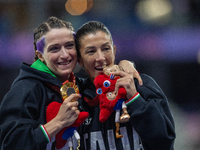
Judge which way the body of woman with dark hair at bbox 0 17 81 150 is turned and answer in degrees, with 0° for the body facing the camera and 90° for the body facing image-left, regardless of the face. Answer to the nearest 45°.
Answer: approximately 315°

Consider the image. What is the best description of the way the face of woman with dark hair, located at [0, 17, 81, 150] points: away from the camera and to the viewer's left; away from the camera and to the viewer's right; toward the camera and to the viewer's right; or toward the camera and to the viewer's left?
toward the camera and to the viewer's right
